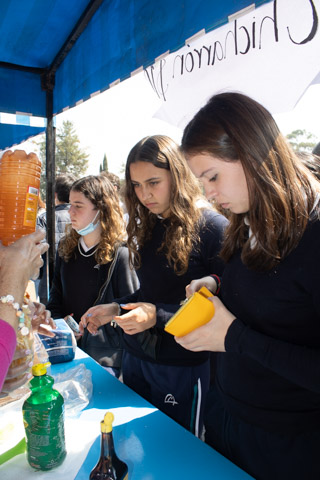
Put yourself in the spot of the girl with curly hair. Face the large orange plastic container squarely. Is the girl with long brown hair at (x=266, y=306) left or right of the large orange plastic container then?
left

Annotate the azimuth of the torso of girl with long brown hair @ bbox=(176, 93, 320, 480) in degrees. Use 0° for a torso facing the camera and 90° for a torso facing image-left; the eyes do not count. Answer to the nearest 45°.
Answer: approximately 45°

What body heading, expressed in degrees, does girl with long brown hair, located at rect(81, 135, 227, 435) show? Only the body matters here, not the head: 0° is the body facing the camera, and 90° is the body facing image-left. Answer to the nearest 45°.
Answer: approximately 45°

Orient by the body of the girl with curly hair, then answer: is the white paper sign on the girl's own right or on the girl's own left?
on the girl's own left

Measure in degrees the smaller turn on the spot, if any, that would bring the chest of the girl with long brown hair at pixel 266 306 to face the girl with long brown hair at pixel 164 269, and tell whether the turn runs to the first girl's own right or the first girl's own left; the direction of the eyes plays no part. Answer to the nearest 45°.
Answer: approximately 90° to the first girl's own right

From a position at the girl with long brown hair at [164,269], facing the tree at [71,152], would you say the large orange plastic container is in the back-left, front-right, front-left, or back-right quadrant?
back-left
